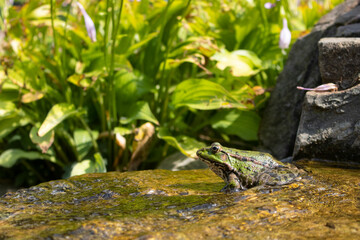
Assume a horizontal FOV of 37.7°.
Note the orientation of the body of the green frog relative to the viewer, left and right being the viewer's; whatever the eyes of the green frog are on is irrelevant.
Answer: facing to the left of the viewer

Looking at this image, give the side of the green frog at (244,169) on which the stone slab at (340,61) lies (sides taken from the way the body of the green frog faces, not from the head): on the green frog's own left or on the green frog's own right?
on the green frog's own right

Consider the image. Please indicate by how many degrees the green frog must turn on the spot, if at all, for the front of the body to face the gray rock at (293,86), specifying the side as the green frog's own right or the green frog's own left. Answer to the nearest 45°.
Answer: approximately 90° to the green frog's own right

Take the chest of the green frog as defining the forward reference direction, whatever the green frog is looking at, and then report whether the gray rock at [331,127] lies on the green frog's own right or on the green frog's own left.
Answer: on the green frog's own right

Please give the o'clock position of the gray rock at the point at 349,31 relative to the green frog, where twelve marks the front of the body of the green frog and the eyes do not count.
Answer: The gray rock is roughly at 4 o'clock from the green frog.
